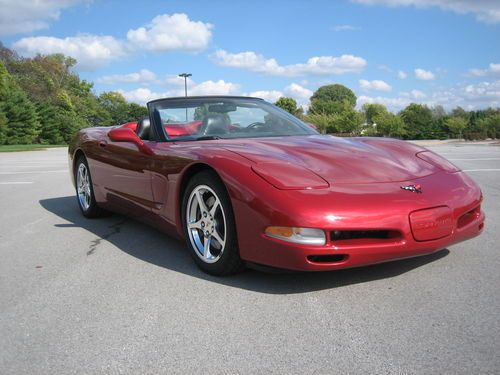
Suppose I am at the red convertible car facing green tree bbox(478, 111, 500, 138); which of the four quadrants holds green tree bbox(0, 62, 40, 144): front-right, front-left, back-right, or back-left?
front-left

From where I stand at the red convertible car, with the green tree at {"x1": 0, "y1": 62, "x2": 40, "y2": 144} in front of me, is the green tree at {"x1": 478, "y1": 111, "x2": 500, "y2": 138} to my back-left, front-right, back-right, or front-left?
front-right

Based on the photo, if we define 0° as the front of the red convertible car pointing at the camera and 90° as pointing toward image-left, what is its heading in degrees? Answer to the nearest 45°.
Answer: approximately 315°

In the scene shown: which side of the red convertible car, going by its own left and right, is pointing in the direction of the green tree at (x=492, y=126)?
left

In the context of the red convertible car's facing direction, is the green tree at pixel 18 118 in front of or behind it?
behind

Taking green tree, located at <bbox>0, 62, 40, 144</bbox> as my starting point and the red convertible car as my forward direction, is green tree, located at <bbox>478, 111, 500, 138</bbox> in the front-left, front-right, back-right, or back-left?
front-left

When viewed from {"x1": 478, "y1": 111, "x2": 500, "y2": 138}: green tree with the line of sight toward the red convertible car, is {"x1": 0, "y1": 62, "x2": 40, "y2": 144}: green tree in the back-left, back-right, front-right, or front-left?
front-right
